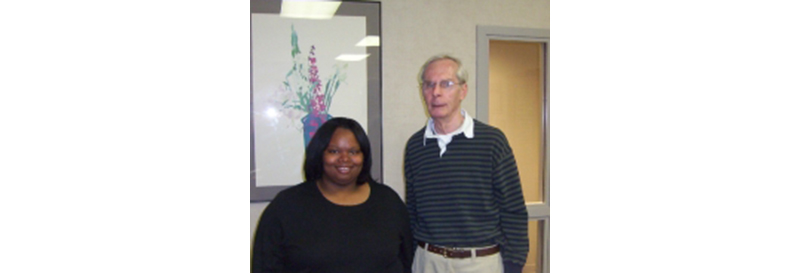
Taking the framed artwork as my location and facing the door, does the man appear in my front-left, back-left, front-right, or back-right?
front-right

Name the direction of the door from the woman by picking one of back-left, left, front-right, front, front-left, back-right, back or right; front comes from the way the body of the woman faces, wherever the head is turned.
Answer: back-left

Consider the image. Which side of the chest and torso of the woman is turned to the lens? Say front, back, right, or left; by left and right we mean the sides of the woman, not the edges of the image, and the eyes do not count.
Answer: front
